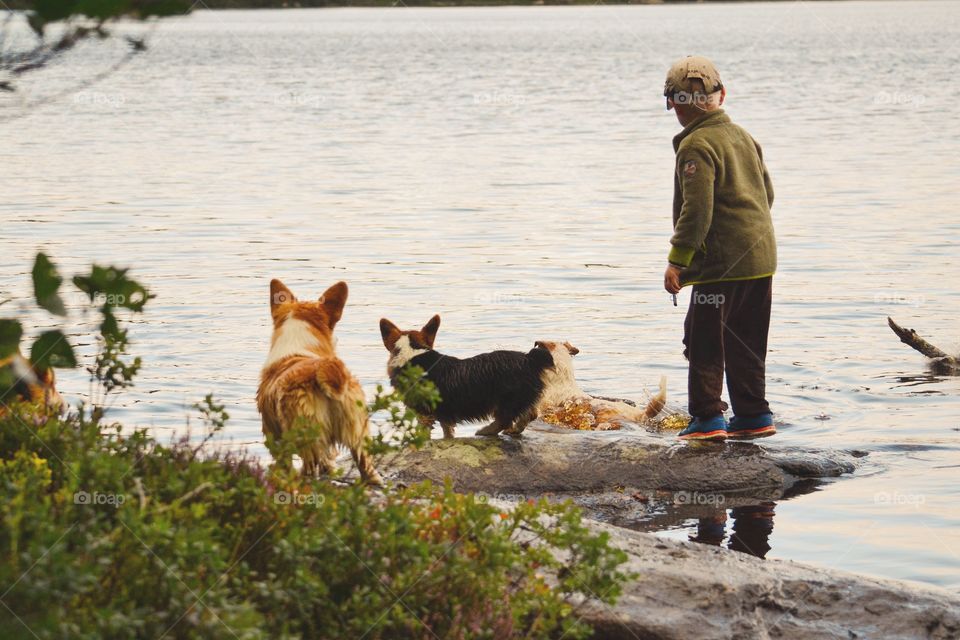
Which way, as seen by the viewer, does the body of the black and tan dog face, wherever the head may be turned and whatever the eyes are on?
to the viewer's left

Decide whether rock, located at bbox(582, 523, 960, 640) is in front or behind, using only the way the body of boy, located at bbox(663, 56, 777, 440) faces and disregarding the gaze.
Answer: behind

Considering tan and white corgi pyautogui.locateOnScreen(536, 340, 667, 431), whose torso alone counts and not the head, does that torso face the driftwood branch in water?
no

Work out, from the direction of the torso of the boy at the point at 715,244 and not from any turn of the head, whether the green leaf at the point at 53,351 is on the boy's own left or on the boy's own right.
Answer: on the boy's own left

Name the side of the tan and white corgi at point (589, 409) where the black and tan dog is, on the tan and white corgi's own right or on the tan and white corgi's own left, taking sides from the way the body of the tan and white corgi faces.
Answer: on the tan and white corgi's own left

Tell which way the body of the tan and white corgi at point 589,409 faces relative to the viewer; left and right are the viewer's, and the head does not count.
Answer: facing to the left of the viewer

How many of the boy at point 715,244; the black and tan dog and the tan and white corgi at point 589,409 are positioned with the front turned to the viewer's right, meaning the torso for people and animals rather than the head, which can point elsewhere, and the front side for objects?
0

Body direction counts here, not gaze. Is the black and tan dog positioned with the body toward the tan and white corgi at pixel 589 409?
no

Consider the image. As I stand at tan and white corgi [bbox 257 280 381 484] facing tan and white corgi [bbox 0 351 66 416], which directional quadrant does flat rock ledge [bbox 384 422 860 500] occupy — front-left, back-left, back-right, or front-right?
back-right

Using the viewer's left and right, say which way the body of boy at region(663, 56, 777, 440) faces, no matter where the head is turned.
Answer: facing away from the viewer and to the left of the viewer
